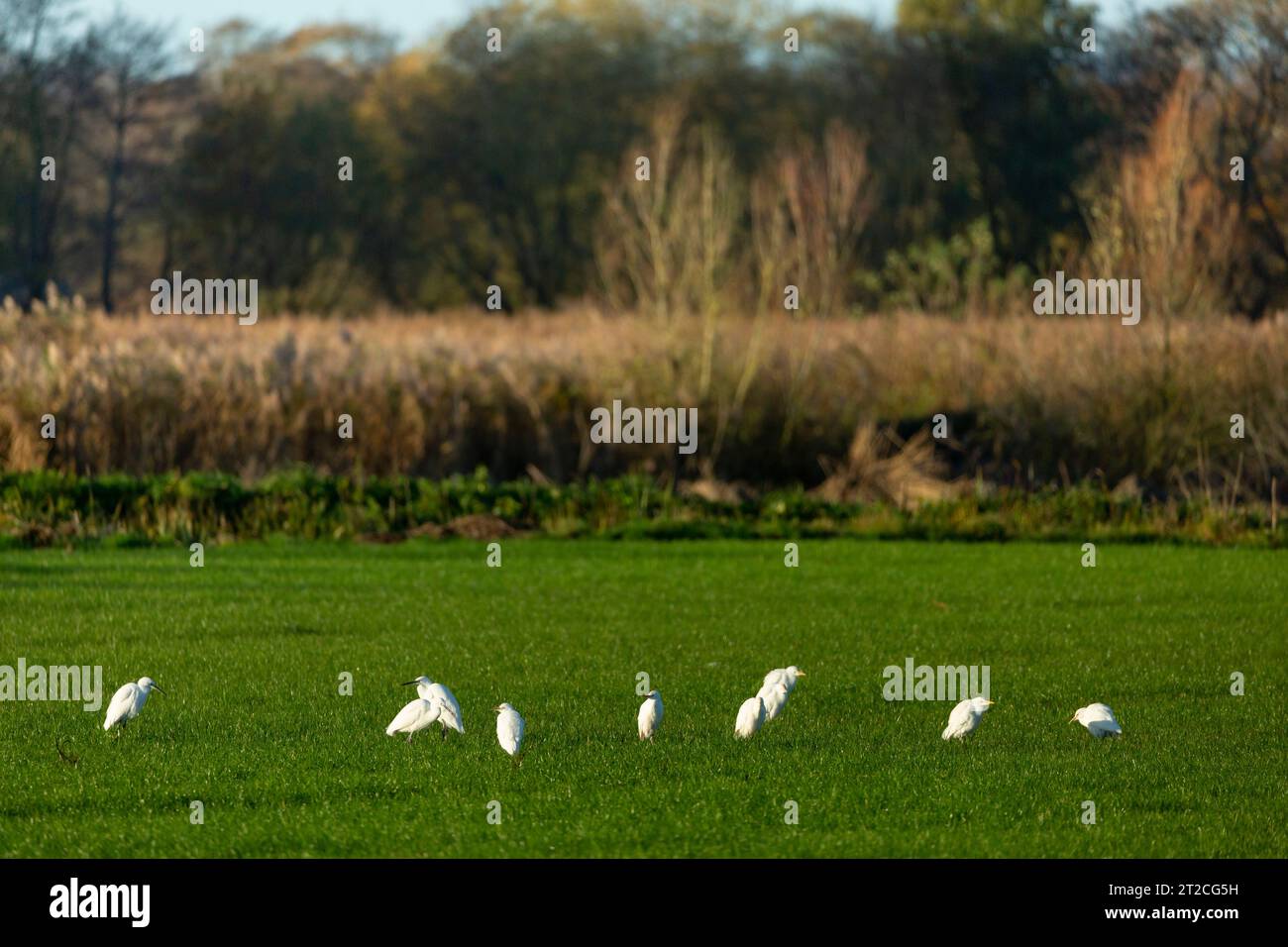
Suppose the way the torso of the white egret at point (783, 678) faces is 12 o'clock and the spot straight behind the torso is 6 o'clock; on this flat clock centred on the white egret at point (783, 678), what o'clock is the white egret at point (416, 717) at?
the white egret at point (416, 717) is roughly at 5 o'clock from the white egret at point (783, 678).

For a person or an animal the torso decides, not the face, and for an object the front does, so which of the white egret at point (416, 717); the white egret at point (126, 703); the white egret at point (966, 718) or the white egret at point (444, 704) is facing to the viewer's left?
the white egret at point (444, 704)

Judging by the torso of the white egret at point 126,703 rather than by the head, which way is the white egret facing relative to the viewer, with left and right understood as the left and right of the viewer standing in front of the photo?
facing to the right of the viewer

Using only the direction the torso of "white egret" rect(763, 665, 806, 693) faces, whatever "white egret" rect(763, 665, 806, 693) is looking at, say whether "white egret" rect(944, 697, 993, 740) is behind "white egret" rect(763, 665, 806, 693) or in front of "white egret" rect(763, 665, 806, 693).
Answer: in front

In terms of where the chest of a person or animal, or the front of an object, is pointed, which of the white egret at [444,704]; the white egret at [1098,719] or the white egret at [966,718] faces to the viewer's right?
the white egret at [966,718]

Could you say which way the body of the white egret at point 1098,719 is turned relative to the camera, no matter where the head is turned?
to the viewer's left

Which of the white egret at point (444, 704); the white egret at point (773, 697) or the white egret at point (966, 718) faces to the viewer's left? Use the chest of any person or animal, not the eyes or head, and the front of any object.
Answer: the white egret at point (444, 704)

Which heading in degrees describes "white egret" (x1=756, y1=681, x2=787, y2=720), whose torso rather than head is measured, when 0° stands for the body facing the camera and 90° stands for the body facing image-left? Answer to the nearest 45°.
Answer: approximately 270°

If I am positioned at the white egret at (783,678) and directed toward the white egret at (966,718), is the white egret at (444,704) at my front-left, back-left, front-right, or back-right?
back-right

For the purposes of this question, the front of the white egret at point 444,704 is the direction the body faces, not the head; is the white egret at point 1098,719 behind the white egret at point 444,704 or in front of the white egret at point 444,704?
behind

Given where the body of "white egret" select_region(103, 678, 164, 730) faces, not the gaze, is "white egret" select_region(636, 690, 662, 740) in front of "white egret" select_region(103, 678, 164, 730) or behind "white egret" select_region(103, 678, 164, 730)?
in front

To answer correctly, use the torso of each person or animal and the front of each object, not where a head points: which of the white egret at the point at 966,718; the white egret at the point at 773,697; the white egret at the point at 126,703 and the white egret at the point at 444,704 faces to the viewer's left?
the white egret at the point at 444,704

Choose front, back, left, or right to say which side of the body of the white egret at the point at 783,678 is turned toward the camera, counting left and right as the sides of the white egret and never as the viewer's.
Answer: right

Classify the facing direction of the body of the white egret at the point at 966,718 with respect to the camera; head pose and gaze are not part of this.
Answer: to the viewer's right

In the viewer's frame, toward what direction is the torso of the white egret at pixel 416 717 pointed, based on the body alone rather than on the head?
to the viewer's right

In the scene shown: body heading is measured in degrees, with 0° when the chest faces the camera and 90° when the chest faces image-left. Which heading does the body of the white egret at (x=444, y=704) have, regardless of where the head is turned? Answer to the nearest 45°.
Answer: approximately 90°

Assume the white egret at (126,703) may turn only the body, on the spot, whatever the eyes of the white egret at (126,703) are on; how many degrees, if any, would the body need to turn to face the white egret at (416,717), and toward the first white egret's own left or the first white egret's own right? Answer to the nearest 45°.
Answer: approximately 45° to the first white egret's own right

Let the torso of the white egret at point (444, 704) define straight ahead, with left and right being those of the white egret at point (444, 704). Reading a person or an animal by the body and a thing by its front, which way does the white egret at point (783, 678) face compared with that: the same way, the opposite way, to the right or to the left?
the opposite way
